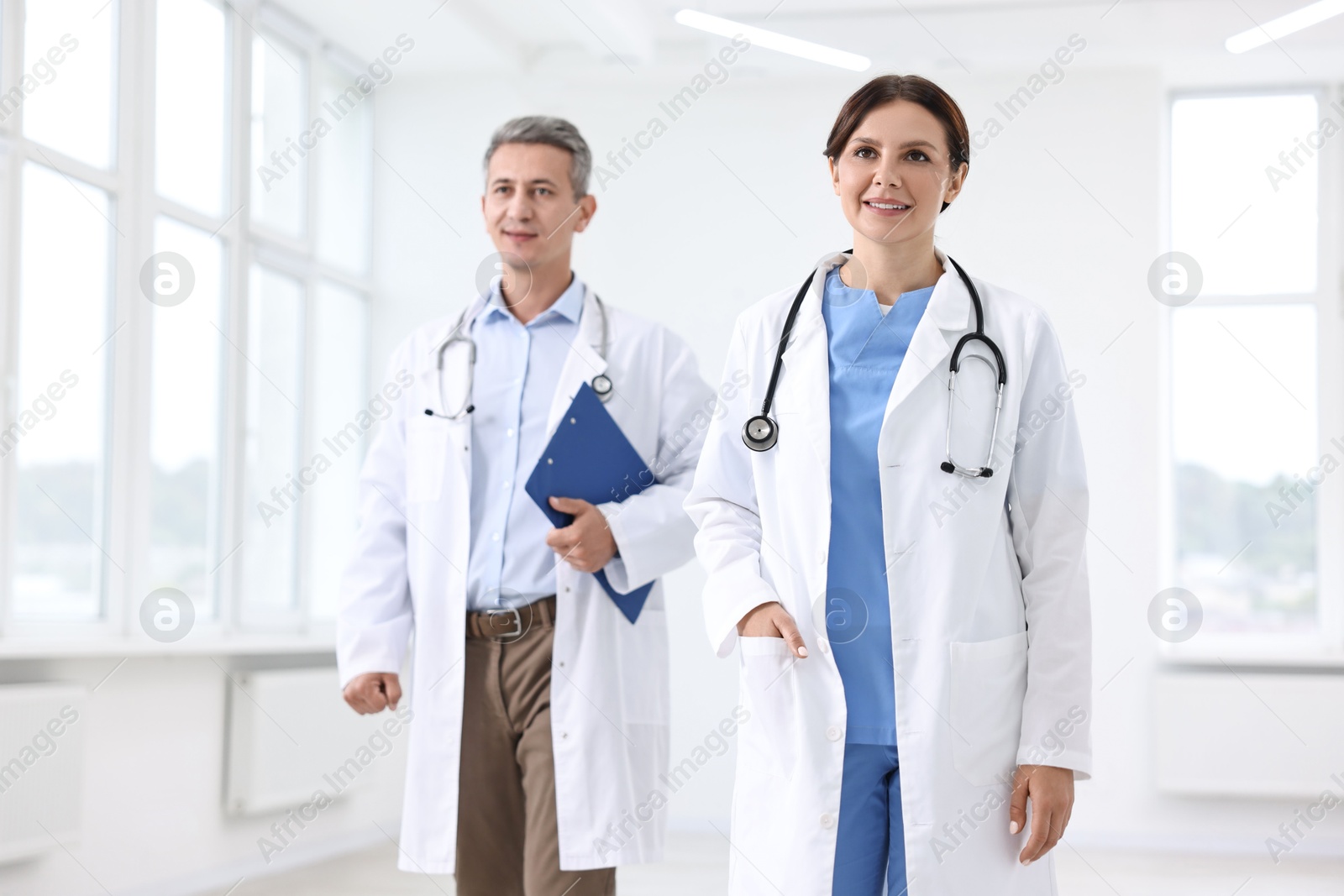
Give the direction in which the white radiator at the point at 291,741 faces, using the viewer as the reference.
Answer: facing the viewer and to the right of the viewer

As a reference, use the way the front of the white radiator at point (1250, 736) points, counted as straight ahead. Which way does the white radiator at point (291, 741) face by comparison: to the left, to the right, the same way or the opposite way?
to the left

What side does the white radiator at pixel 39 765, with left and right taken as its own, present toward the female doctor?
front

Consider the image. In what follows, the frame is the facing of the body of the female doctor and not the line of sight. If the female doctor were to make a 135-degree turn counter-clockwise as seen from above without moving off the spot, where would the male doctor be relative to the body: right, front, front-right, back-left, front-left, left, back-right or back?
left

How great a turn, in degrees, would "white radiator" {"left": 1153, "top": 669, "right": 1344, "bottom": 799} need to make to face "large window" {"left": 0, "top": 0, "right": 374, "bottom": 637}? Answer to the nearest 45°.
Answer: approximately 45° to its right

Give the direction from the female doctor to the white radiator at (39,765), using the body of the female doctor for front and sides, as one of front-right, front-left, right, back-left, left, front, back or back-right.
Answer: back-right

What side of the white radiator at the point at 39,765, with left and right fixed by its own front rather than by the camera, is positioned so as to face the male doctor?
front

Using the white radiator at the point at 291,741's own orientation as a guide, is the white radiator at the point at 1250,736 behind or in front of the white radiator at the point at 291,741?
in front

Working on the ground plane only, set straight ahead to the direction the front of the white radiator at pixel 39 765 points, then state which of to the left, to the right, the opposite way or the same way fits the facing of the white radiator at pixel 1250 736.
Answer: to the right

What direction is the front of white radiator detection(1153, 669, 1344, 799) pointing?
toward the camera

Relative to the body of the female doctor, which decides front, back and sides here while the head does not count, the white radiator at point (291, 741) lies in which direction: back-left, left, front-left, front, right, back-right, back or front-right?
back-right

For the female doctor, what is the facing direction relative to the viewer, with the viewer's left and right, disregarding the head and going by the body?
facing the viewer
